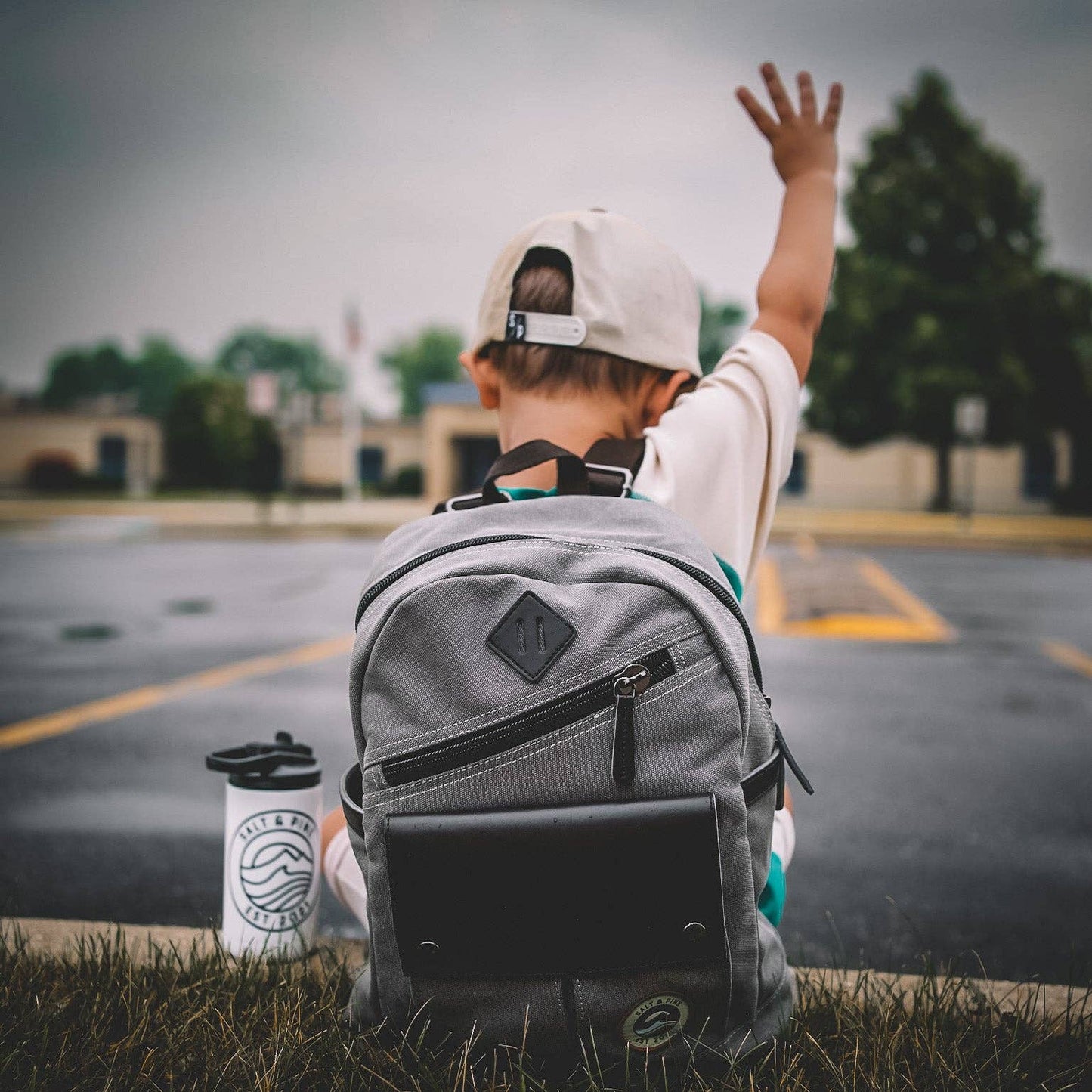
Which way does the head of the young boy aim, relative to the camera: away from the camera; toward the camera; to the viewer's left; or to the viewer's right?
away from the camera

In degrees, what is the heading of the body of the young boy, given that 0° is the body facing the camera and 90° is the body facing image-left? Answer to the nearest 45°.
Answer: approximately 180°

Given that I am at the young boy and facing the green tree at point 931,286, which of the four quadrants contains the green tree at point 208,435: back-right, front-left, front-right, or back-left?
front-left

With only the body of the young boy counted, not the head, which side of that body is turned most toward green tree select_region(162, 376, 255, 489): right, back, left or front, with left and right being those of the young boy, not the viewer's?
front

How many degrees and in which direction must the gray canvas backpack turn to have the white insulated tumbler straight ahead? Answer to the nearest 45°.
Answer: approximately 135° to its right

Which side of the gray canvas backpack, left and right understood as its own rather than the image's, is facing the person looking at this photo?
front

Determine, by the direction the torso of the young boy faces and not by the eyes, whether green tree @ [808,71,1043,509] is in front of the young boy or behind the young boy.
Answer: in front
